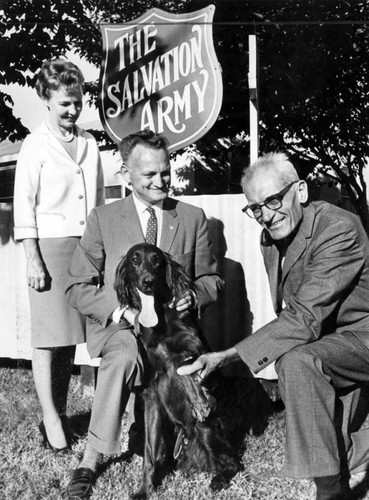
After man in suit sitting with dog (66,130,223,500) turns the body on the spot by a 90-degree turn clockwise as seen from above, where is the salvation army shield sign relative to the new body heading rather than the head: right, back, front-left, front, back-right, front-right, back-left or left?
right

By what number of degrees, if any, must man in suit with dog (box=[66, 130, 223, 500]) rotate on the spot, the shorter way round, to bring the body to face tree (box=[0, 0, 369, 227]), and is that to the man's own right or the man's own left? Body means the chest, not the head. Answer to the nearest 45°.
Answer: approximately 180°

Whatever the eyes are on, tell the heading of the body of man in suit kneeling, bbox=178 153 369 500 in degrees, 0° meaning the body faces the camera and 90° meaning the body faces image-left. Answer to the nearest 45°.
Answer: approximately 45°

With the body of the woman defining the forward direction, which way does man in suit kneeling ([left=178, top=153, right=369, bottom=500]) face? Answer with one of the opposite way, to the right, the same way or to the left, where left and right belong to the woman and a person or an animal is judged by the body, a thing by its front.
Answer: to the right

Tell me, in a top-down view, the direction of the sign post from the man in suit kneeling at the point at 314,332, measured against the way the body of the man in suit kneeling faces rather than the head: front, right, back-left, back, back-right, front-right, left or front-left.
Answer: back-right

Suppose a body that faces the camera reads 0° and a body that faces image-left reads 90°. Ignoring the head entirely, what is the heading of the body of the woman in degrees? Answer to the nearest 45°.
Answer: approximately 315°
